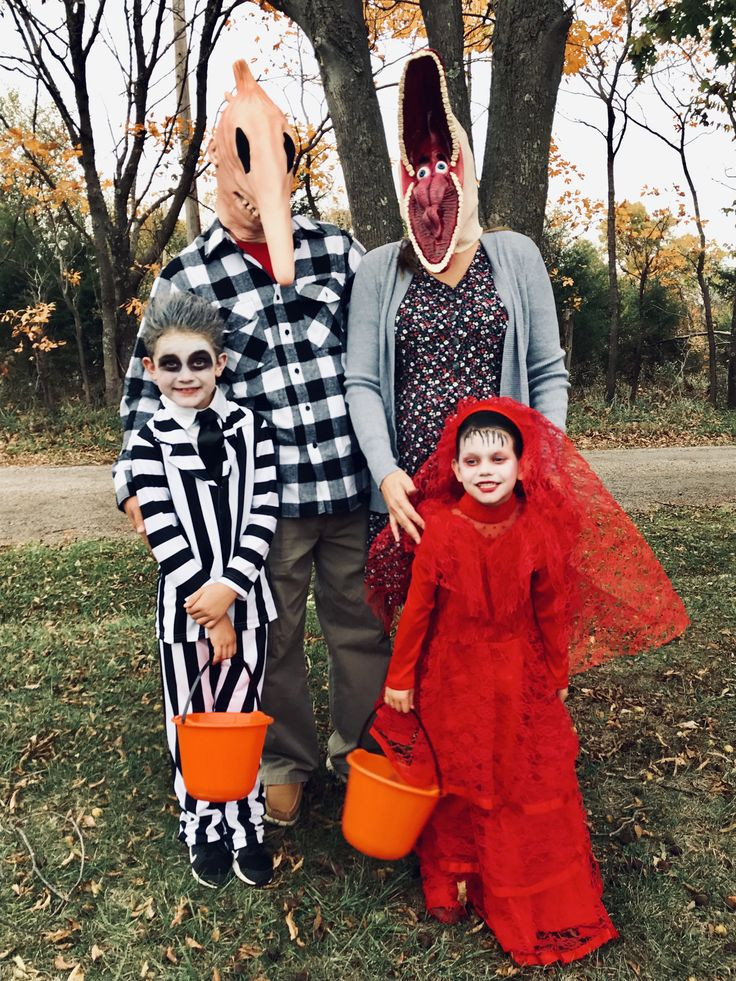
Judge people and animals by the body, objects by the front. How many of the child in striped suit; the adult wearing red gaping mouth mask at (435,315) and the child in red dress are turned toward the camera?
3

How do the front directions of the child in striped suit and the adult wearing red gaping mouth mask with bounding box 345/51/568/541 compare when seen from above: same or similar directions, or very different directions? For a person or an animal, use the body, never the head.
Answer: same or similar directions

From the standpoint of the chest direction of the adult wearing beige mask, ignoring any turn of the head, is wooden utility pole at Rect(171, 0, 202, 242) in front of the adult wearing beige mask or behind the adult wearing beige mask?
behind

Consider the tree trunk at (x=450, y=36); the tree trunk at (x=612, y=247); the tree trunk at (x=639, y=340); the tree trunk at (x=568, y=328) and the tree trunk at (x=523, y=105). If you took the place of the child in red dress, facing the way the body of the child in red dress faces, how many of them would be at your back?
5

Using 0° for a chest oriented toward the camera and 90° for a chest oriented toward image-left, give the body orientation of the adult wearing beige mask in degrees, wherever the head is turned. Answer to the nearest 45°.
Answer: approximately 0°

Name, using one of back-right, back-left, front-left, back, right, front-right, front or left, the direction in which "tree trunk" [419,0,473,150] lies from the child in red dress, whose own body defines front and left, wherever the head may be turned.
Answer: back

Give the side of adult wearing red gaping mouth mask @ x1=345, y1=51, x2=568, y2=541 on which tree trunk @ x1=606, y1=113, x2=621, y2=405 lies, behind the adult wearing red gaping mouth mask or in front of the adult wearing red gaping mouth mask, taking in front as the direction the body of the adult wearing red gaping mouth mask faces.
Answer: behind

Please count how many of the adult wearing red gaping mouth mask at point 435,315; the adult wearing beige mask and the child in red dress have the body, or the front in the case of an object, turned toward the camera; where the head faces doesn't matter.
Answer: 3
